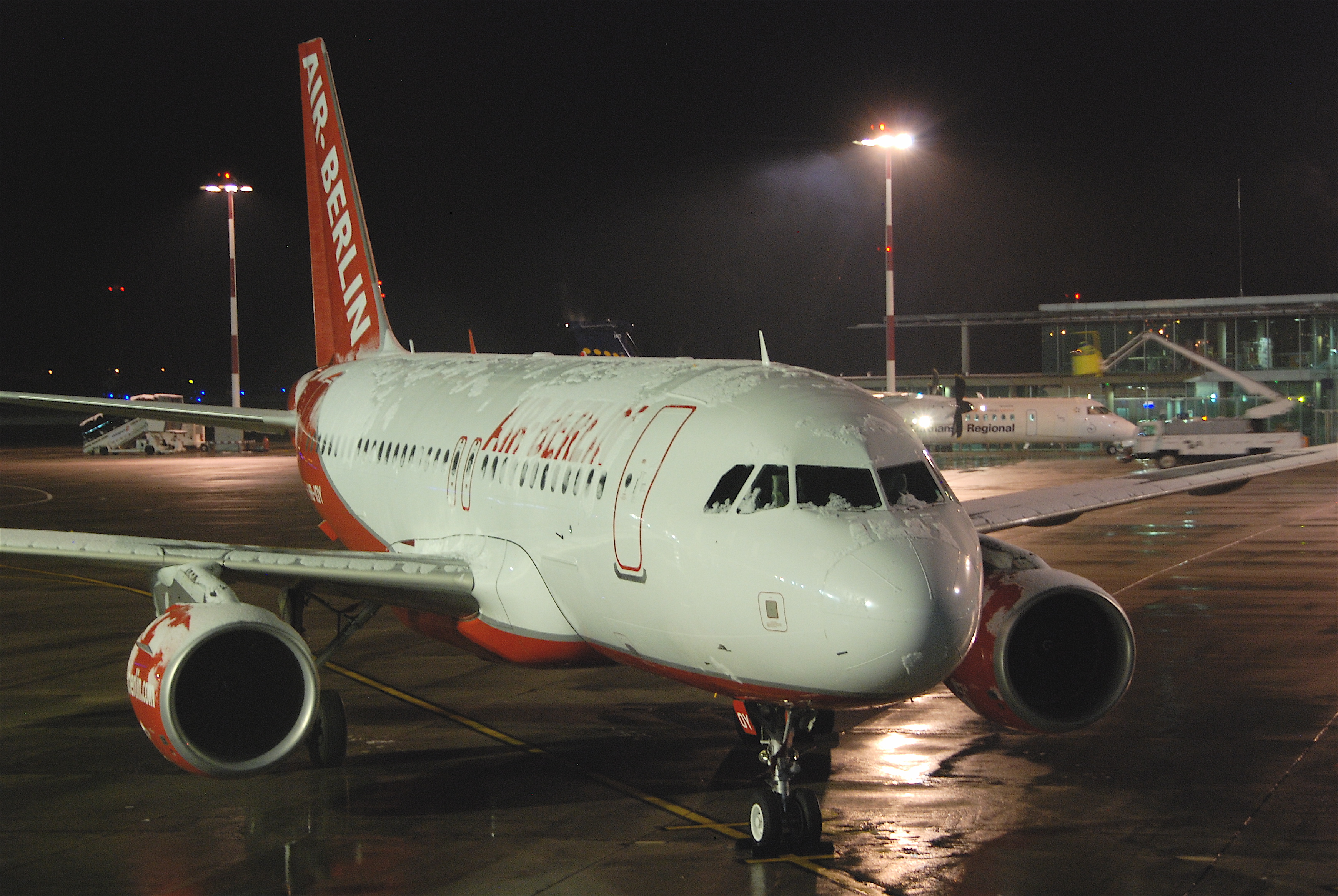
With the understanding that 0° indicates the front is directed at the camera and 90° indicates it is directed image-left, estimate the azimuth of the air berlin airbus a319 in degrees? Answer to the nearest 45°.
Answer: approximately 315°

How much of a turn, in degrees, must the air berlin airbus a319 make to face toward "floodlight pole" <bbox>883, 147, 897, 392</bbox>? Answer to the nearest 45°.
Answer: approximately 135° to its left
